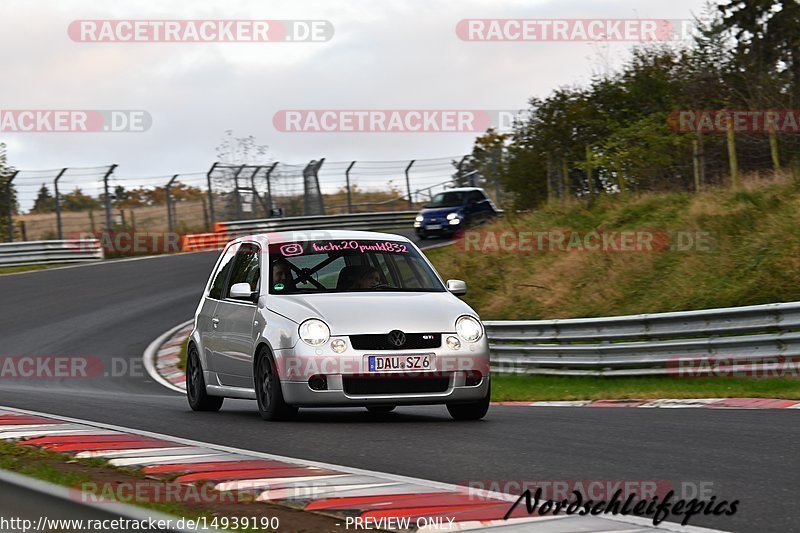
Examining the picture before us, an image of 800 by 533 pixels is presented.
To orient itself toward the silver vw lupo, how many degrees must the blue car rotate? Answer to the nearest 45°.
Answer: approximately 45° to its left

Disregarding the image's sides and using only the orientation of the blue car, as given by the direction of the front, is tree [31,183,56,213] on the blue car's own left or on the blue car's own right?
on the blue car's own right

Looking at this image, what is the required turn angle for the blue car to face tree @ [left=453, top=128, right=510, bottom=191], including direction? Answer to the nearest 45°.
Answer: approximately 135° to its right

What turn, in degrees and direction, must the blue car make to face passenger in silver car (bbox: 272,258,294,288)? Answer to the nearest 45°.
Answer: approximately 45° to its left

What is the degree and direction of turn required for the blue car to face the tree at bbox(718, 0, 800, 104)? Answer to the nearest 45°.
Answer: approximately 135° to its left

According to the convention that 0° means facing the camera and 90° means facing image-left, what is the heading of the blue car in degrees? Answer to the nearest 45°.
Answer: approximately 45°

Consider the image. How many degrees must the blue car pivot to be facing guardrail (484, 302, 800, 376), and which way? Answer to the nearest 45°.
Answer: approximately 45° to its left

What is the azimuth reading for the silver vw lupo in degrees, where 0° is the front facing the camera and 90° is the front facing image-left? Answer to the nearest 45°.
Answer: approximately 315°

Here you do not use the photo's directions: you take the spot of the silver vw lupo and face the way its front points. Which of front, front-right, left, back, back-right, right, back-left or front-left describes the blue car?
back-left

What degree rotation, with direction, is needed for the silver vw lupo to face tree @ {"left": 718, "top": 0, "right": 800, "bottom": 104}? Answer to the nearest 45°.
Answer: approximately 90° to its left

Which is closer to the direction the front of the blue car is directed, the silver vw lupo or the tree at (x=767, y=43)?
the silver vw lupo
